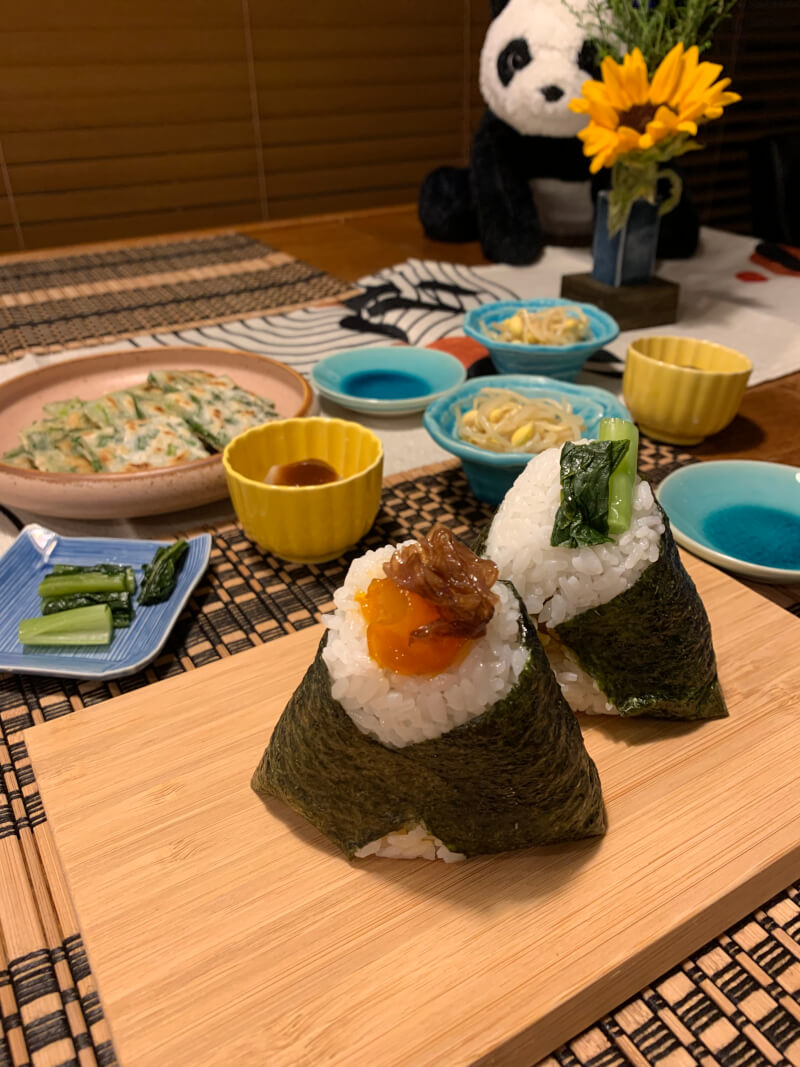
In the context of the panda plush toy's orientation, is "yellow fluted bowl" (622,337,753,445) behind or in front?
in front

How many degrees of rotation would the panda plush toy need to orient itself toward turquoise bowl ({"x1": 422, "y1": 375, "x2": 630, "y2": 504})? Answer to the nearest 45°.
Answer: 0° — it already faces it

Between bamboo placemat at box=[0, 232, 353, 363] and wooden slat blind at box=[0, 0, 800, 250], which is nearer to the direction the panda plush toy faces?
the bamboo placemat

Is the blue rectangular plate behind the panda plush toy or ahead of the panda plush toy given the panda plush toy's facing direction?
ahead

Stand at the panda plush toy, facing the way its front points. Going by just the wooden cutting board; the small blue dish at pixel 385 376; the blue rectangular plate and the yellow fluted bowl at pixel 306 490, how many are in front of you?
4

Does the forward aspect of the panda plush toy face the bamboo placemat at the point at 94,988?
yes

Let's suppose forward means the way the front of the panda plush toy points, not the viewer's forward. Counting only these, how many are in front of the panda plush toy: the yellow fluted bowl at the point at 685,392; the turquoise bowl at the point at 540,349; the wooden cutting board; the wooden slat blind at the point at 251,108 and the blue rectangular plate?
4

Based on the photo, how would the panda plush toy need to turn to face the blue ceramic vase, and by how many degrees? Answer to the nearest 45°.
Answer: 0° — it already faces it

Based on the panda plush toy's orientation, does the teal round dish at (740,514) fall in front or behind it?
in front

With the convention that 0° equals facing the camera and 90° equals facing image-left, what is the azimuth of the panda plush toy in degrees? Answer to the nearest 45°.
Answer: approximately 0°

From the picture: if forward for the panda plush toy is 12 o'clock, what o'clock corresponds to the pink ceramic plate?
The pink ceramic plate is roughly at 1 o'clock from the panda plush toy.

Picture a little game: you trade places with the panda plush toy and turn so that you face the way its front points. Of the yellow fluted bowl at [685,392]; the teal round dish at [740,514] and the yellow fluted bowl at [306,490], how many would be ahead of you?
3

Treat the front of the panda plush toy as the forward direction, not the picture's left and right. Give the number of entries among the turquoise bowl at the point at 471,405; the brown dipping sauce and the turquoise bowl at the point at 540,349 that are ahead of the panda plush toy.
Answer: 3

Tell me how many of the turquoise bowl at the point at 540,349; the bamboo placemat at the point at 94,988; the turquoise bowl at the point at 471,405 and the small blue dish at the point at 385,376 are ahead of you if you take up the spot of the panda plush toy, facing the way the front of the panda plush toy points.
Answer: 4
